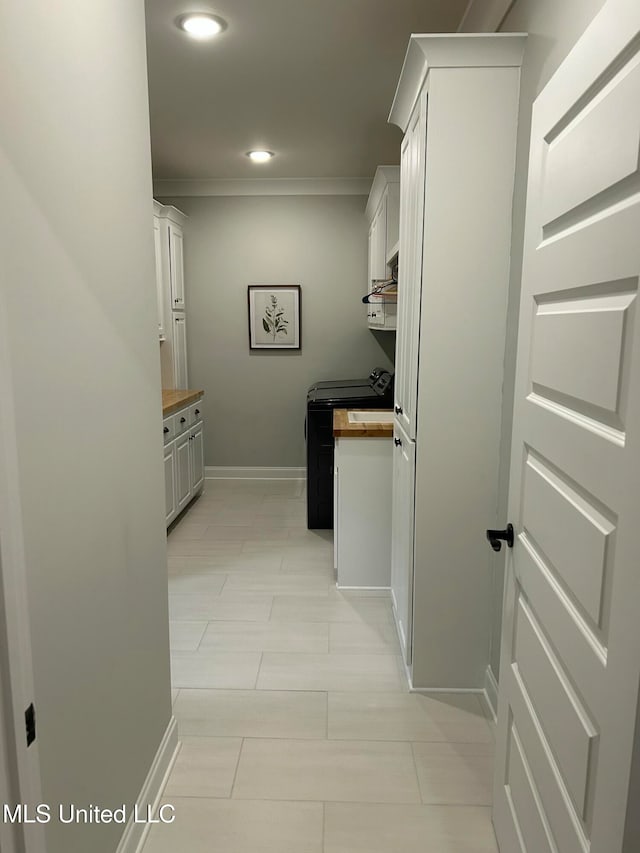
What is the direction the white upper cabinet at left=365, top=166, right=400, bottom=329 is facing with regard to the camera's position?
facing to the left of the viewer

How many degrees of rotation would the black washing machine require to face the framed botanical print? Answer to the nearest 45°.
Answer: approximately 90° to its right

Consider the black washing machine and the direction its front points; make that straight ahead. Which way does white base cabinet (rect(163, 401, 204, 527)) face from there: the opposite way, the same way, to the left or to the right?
the opposite way

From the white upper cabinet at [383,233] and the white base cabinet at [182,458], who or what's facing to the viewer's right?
the white base cabinet

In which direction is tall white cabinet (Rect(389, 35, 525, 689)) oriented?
to the viewer's left

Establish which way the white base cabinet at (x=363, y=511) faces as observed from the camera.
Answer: facing to the left of the viewer

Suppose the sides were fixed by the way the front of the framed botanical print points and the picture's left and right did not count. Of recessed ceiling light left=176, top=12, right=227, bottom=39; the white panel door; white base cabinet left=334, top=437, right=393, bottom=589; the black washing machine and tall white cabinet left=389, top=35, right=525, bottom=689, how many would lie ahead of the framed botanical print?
5

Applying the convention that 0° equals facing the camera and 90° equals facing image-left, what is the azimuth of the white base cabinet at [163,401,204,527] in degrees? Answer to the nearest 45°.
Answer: approximately 270°

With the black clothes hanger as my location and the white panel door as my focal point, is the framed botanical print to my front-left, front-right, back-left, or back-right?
back-right

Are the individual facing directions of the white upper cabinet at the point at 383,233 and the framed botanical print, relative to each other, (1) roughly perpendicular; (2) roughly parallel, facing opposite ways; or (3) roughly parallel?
roughly perpendicular

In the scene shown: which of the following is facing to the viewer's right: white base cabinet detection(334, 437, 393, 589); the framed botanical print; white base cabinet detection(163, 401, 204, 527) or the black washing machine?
white base cabinet detection(163, 401, 204, 527)
